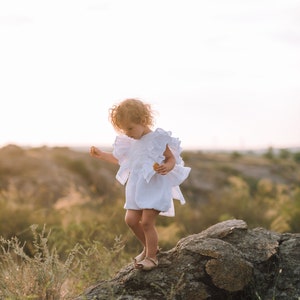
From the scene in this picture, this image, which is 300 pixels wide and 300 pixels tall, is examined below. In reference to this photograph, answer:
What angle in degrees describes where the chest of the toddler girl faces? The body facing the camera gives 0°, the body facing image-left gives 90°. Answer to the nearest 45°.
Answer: approximately 45°
